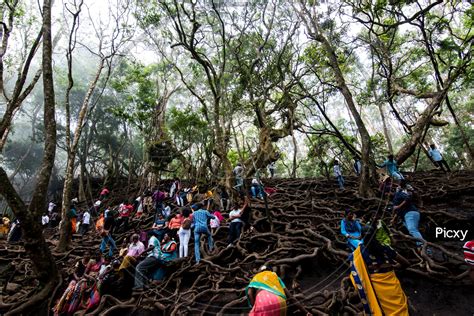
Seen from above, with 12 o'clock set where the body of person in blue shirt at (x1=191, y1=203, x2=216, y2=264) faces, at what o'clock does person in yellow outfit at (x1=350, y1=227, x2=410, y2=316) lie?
The person in yellow outfit is roughly at 5 o'clock from the person in blue shirt.

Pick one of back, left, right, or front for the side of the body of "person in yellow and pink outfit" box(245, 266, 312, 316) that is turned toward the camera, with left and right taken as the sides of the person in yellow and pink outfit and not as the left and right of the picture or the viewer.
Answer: back

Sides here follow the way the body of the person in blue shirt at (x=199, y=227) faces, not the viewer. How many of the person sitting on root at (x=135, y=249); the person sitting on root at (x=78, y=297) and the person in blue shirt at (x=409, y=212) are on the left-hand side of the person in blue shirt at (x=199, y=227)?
2

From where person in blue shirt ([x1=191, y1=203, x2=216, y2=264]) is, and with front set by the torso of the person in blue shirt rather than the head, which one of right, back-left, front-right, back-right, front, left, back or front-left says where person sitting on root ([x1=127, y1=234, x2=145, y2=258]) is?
left

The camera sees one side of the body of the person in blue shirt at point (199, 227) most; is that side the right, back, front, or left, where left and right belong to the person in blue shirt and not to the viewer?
back

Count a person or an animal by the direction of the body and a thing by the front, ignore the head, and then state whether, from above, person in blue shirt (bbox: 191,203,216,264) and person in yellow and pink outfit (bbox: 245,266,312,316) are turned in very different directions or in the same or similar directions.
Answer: same or similar directions

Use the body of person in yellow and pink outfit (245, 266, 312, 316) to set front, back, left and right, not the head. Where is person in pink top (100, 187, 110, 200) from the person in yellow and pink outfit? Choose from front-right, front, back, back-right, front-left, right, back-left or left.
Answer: front-left

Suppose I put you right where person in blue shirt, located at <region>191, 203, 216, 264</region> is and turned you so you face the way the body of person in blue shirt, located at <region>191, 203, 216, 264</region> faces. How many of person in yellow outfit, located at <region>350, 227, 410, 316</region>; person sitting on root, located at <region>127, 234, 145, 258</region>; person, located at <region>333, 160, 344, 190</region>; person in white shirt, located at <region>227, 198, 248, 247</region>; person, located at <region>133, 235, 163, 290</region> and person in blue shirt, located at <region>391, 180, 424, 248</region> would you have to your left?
2

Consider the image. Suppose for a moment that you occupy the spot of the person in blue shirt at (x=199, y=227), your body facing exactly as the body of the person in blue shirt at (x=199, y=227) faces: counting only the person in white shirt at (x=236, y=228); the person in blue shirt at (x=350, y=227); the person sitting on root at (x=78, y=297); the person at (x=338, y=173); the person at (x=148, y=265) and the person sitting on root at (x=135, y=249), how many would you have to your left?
3

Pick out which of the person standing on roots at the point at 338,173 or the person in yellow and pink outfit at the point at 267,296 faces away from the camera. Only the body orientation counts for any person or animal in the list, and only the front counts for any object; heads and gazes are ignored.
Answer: the person in yellow and pink outfit

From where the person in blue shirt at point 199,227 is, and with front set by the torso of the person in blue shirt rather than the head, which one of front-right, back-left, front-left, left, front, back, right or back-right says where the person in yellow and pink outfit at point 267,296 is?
back
